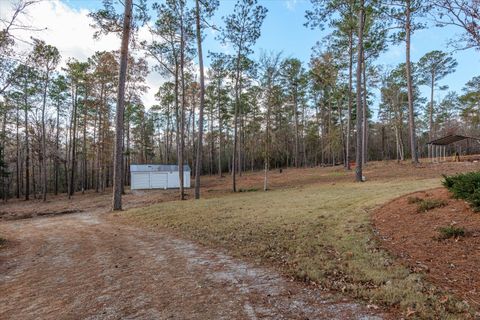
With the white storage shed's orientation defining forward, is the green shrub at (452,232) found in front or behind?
in front

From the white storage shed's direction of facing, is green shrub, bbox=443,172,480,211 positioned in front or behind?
in front

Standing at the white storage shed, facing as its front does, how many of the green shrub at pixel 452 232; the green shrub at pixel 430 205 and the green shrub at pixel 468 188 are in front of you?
3

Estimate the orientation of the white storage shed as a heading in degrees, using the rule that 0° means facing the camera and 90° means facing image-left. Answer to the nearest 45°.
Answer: approximately 0°

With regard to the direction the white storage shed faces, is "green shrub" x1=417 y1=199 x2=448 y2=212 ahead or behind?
ahead

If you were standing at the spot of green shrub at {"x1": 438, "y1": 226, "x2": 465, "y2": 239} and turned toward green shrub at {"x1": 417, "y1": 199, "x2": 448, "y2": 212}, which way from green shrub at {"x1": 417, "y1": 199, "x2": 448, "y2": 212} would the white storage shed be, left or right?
left
